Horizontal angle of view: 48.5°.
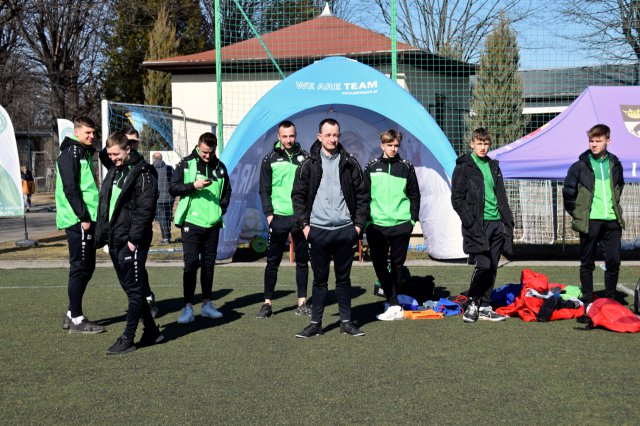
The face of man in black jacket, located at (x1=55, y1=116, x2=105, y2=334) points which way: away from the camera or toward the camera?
toward the camera

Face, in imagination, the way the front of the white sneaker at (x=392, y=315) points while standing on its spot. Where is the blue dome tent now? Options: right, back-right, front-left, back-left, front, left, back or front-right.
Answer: right

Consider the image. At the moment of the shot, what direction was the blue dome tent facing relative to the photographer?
facing the viewer

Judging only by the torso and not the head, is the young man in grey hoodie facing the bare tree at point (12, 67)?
no

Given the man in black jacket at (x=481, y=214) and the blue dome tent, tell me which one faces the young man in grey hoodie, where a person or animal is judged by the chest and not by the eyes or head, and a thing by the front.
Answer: the blue dome tent

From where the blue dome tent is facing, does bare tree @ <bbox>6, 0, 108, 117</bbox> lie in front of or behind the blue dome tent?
behind

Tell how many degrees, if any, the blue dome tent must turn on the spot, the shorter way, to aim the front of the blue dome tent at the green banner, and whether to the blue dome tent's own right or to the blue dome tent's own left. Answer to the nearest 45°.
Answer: approximately 135° to the blue dome tent's own right

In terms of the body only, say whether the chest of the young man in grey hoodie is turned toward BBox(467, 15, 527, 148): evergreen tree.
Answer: no

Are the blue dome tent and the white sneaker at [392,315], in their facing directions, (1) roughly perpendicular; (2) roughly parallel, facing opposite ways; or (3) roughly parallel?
roughly perpendicular

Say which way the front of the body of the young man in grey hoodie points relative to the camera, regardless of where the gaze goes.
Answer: toward the camera

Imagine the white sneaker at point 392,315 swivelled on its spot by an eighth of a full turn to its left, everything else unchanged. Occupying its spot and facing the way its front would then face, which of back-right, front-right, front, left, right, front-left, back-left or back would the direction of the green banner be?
right

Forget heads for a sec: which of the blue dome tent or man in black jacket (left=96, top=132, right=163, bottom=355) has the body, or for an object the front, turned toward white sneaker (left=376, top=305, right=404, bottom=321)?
the blue dome tent

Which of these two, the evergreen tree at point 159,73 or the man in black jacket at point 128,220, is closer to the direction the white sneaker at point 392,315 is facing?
the man in black jacket

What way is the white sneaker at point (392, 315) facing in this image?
to the viewer's left
